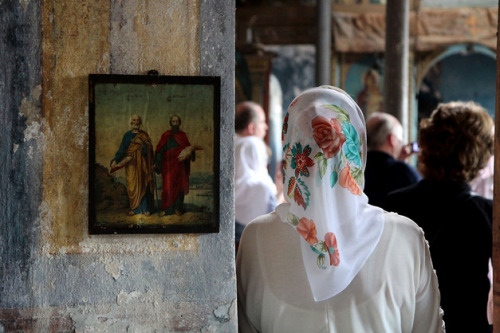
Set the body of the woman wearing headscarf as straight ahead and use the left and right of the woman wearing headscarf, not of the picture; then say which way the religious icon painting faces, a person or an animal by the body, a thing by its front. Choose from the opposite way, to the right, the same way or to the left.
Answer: the opposite way

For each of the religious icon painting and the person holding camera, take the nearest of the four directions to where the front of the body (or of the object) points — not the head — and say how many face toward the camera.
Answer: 1

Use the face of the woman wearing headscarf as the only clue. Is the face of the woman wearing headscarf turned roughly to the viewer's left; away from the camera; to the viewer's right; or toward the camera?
away from the camera

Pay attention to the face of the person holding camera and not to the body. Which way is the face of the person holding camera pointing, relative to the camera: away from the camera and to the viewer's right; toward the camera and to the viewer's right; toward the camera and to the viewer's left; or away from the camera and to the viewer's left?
away from the camera and to the viewer's right

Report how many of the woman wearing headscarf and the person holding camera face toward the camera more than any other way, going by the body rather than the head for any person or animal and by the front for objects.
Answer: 0

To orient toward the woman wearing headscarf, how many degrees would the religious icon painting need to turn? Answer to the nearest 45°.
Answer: approximately 90° to its left

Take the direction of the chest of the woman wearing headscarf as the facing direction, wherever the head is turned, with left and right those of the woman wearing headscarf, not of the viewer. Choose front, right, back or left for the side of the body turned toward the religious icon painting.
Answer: left

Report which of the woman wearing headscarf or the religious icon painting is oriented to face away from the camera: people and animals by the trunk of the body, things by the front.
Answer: the woman wearing headscarf

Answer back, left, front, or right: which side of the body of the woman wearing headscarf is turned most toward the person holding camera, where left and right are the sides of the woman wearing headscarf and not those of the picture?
front

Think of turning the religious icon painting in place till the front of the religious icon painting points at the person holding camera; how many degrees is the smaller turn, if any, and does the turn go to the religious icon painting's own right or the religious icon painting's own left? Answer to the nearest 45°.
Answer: approximately 135° to the religious icon painting's own left

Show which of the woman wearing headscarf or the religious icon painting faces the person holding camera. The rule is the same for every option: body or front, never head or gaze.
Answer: the woman wearing headscarf

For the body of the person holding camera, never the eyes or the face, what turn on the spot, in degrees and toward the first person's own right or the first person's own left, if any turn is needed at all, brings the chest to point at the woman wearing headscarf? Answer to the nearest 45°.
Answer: approximately 135° to the first person's own right

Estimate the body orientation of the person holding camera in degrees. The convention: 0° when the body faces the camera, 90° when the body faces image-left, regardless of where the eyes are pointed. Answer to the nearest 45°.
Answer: approximately 225°

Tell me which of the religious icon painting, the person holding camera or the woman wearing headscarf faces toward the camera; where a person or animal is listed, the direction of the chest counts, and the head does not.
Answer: the religious icon painting

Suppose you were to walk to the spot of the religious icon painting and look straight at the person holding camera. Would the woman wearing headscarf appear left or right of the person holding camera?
right

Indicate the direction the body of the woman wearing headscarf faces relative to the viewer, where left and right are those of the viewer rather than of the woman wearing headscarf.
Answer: facing away from the viewer

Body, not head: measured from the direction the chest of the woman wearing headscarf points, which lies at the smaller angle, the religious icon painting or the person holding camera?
the person holding camera
